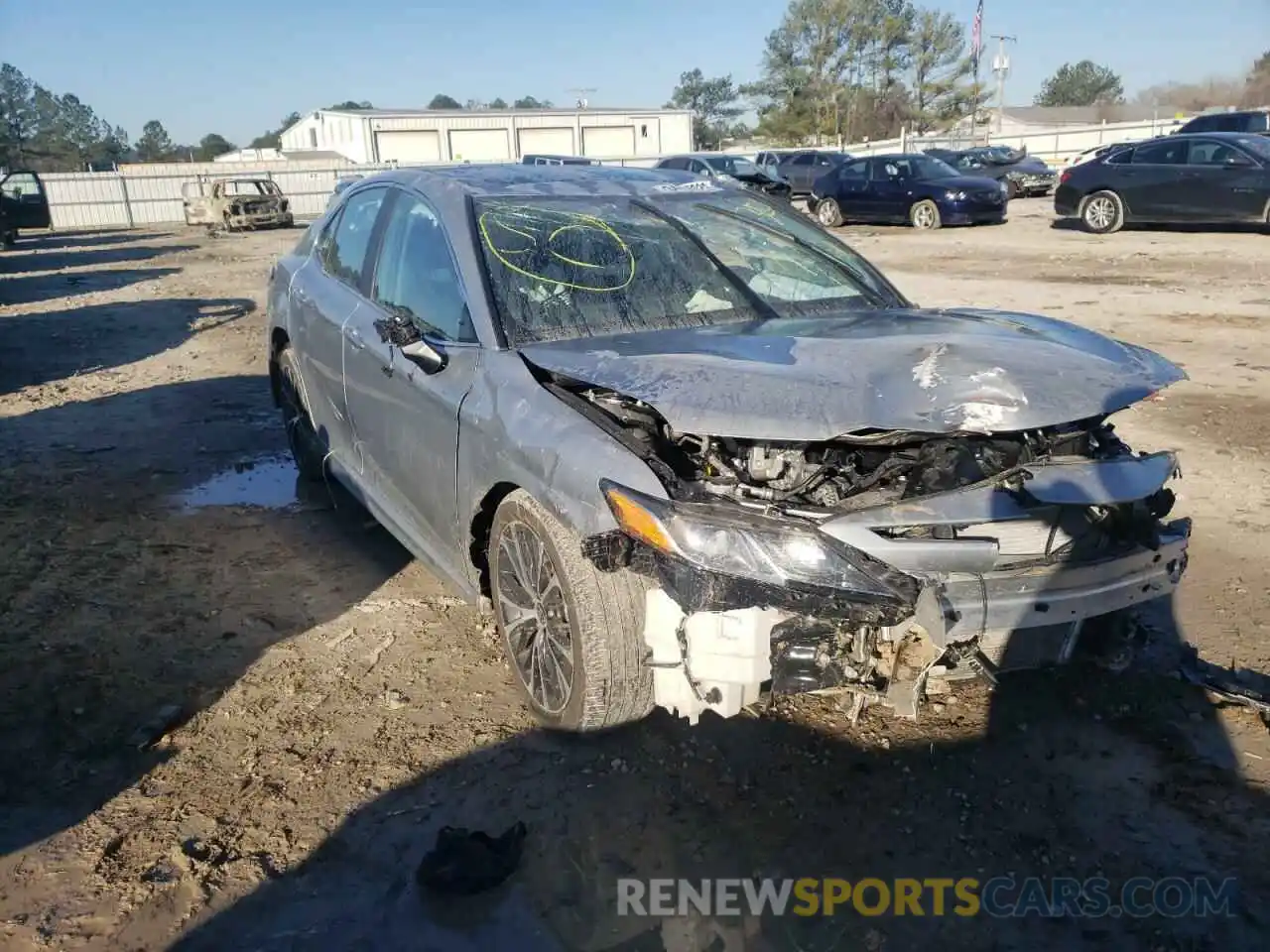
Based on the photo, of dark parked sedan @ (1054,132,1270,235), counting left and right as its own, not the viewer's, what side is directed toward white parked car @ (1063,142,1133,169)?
left

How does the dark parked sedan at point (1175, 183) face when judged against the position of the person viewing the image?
facing to the right of the viewer

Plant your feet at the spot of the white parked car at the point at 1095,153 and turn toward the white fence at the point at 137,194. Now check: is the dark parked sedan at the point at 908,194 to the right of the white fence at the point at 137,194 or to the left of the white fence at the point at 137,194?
left

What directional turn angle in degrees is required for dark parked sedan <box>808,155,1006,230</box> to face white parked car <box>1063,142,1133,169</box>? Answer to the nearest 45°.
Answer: approximately 45° to its left

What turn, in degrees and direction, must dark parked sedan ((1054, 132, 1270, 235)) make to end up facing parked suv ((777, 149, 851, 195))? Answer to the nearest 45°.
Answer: approximately 135° to its left

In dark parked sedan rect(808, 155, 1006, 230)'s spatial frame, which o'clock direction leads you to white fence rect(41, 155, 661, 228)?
The white fence is roughly at 5 o'clock from the dark parked sedan.

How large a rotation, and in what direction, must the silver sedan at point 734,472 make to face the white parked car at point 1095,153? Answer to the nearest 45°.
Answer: approximately 135° to its left
